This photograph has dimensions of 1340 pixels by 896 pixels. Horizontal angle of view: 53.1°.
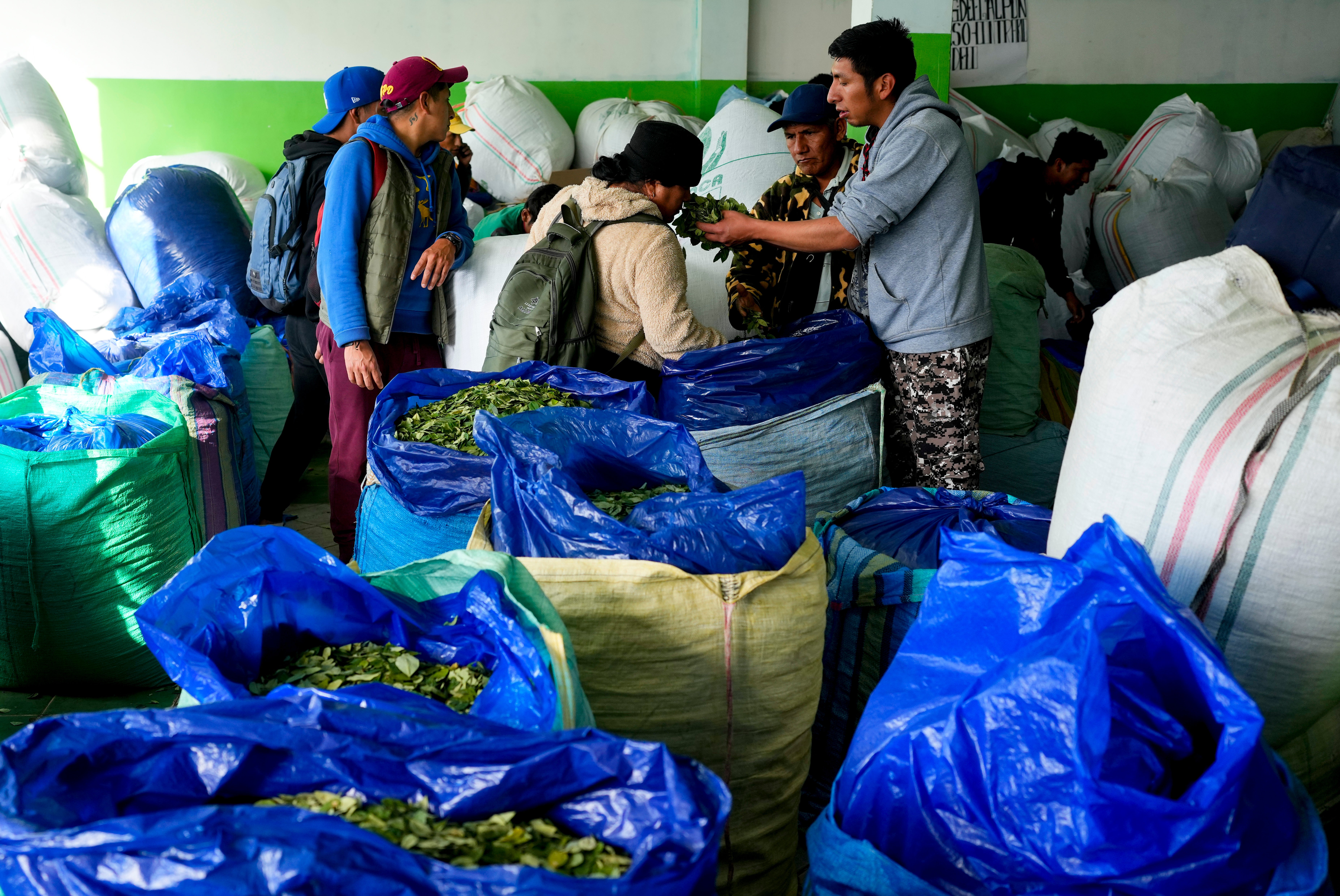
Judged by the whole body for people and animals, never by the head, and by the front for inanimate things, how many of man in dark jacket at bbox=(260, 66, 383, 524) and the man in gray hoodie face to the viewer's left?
1

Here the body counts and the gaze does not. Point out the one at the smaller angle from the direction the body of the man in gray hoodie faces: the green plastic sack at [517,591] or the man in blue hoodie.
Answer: the man in blue hoodie

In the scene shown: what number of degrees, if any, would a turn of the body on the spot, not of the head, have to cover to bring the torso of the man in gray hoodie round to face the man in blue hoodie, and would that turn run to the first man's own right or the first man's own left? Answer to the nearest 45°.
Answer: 0° — they already face them

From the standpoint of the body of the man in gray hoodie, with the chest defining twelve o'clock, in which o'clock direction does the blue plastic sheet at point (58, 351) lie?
The blue plastic sheet is roughly at 12 o'clock from the man in gray hoodie.

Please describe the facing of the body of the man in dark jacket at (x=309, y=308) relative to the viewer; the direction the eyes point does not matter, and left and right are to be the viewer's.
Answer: facing to the right of the viewer

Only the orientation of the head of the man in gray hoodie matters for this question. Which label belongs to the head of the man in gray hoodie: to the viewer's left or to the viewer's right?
to the viewer's left

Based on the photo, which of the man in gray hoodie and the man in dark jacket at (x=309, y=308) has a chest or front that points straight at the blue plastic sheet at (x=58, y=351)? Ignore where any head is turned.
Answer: the man in gray hoodie

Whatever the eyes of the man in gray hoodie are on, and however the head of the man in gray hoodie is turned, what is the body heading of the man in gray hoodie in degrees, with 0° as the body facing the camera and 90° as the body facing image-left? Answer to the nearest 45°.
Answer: approximately 90°

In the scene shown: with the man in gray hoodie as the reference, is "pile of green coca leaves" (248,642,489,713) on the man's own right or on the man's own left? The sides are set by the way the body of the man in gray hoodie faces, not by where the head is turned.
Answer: on the man's own left

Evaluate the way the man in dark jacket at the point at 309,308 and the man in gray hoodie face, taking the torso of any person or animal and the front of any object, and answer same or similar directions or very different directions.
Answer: very different directions
